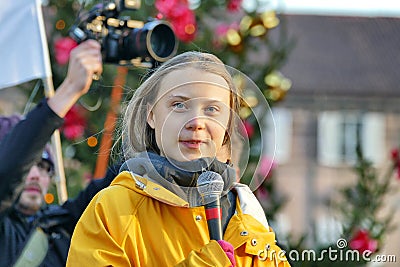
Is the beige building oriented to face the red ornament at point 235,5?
yes

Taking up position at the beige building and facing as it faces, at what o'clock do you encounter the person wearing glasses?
The person wearing glasses is roughly at 12 o'clock from the beige building.

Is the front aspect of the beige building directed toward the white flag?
yes

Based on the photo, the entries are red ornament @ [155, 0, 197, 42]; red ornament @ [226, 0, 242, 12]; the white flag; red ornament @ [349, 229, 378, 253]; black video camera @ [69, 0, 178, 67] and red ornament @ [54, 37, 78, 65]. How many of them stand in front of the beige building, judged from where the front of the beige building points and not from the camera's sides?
6

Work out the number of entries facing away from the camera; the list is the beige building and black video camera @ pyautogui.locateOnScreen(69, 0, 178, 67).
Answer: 0

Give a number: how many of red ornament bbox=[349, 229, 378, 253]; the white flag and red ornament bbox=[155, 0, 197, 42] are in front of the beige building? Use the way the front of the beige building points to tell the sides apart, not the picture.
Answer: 3

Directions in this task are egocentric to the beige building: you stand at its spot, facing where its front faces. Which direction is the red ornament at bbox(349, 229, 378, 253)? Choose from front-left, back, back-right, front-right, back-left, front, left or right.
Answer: front

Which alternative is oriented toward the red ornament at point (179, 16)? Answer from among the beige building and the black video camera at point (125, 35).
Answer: the beige building

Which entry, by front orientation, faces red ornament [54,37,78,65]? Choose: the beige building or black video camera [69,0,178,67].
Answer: the beige building

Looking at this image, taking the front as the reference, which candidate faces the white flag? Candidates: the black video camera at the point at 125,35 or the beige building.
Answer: the beige building

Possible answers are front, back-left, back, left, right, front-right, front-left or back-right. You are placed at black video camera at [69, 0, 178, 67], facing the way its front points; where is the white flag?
back
